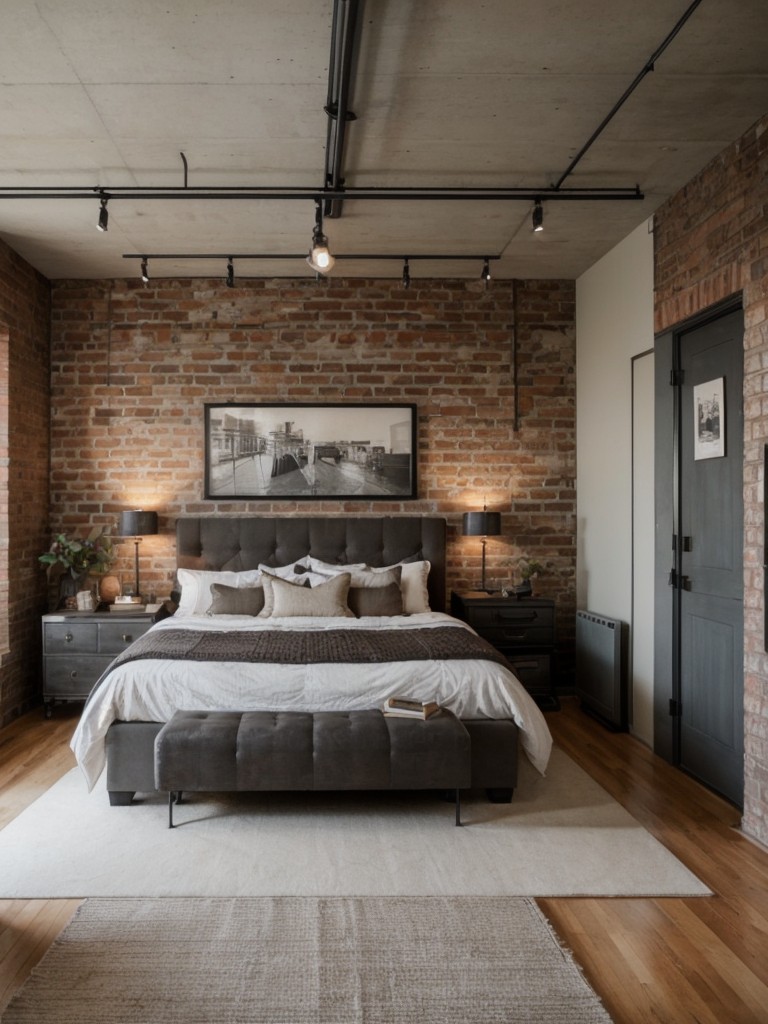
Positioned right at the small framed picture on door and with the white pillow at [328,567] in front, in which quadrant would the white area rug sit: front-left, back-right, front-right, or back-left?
front-left

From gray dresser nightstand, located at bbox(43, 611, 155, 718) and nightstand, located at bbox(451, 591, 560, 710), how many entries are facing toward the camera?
2

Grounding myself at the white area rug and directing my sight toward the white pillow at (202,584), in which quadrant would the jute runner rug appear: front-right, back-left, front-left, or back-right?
back-left

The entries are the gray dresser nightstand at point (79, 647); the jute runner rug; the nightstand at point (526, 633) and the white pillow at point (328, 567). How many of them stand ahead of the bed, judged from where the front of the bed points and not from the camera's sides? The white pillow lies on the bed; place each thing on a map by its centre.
1

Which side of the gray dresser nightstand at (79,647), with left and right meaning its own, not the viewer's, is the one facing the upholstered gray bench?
front

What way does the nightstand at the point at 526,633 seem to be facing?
toward the camera

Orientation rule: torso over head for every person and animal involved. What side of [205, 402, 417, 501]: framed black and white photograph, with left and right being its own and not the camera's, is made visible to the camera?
front

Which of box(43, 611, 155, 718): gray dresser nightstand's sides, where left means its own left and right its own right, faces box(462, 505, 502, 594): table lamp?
left

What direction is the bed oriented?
toward the camera

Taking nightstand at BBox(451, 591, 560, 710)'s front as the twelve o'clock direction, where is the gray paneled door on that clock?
The gray paneled door is roughly at 11 o'clock from the nightstand.

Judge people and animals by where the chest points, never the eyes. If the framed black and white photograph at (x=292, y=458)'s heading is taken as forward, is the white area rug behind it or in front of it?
in front

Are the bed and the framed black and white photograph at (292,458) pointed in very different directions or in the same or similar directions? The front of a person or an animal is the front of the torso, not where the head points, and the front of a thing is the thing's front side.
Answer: same or similar directions

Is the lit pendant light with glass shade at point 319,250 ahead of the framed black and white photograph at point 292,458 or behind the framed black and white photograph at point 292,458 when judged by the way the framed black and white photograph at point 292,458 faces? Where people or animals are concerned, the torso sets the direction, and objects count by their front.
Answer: ahead
